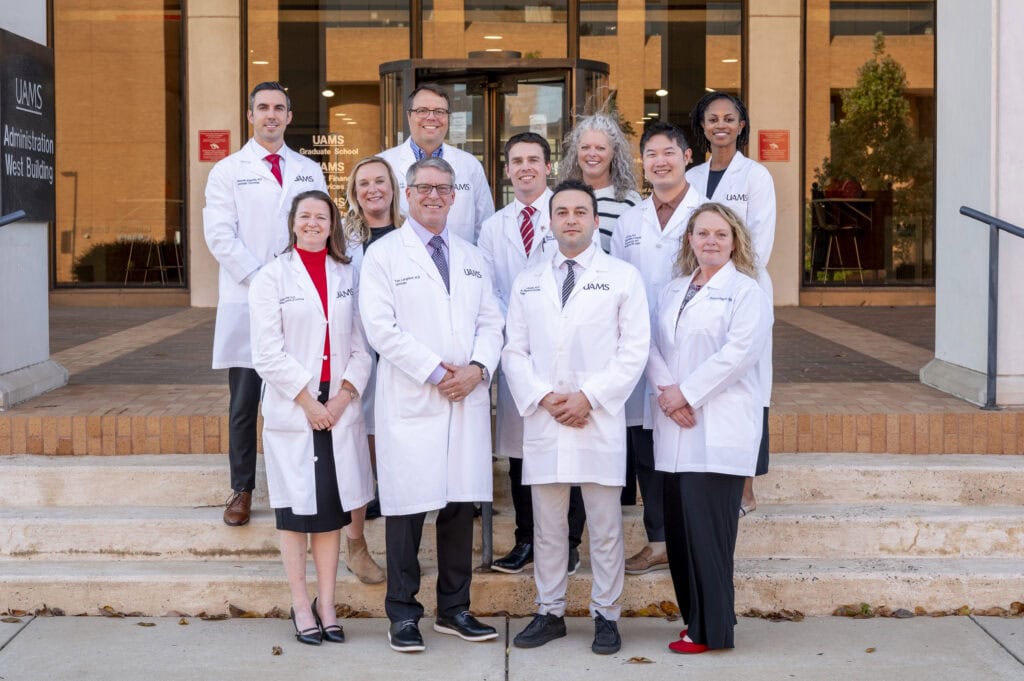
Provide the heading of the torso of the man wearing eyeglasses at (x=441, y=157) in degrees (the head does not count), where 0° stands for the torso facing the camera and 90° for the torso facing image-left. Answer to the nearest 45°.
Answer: approximately 0°

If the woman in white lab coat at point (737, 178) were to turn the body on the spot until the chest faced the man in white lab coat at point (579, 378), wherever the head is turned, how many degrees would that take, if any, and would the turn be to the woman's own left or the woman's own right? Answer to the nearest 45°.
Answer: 0° — they already face them

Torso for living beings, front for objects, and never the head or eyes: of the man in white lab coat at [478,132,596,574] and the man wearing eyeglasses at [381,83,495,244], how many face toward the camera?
2

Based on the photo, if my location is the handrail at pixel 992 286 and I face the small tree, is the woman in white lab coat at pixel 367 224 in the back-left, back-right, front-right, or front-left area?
back-left

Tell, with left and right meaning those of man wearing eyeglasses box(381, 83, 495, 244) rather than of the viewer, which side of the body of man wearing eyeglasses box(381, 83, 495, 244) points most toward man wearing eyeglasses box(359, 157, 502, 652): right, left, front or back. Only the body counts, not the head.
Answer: front

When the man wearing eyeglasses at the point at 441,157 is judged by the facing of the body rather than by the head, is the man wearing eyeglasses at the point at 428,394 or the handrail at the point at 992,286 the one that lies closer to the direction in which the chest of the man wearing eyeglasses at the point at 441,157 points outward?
the man wearing eyeglasses
